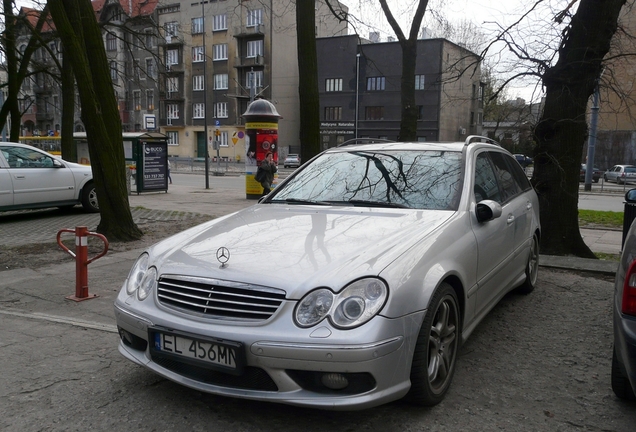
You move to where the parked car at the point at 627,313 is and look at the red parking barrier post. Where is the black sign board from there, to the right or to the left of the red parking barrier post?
right

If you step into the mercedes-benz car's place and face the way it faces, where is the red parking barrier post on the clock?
The red parking barrier post is roughly at 3 o'clock from the mercedes-benz car.

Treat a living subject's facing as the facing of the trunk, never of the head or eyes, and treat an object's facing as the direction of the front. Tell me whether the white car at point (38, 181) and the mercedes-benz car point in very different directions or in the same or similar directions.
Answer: very different directions

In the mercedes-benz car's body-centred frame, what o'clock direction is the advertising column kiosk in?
The advertising column kiosk is roughly at 4 o'clock from the mercedes-benz car.

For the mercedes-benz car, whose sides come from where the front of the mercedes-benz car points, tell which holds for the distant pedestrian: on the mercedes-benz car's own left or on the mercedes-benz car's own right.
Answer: on the mercedes-benz car's own right

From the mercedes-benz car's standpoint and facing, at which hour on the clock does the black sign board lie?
The black sign board is roughly at 4 o'clock from the mercedes-benz car.

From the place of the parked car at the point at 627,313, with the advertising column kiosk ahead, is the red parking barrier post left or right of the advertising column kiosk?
left

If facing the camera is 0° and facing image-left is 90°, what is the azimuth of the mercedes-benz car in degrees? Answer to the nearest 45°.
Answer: approximately 45°

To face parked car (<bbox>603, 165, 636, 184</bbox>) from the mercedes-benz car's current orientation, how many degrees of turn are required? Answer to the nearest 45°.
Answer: approximately 180°
